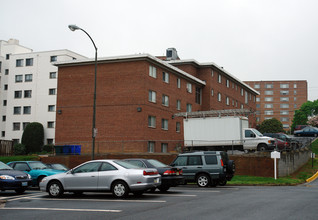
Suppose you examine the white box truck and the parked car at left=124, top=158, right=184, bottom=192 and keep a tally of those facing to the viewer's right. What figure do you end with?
1

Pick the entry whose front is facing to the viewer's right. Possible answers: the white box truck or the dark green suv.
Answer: the white box truck

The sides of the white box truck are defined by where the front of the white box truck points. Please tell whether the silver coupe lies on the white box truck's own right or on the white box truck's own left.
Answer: on the white box truck's own right

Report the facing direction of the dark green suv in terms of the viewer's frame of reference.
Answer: facing away from the viewer and to the left of the viewer

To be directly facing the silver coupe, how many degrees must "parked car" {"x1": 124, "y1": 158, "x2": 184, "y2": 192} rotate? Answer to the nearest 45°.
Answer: approximately 90° to its left

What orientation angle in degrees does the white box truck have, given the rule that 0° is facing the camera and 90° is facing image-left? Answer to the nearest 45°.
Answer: approximately 270°

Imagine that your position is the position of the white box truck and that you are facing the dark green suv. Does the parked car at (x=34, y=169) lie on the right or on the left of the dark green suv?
right
